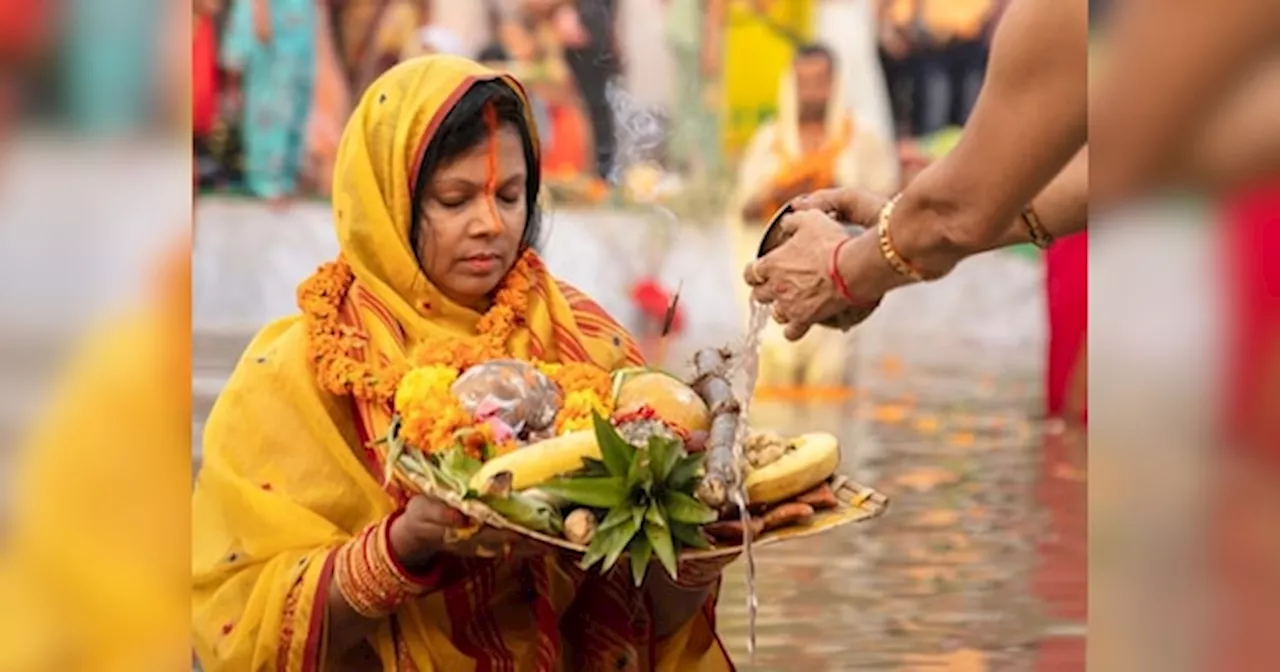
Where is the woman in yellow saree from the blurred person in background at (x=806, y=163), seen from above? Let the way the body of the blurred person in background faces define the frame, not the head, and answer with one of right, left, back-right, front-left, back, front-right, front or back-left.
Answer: front

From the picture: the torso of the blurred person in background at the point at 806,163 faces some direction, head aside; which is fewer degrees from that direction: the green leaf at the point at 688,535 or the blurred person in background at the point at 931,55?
the green leaf

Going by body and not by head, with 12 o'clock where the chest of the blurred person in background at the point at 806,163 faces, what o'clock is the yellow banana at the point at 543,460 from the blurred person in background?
The yellow banana is roughly at 12 o'clock from the blurred person in background.

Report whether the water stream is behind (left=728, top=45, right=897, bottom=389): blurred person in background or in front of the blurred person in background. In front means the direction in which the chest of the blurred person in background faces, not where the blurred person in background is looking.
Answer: in front

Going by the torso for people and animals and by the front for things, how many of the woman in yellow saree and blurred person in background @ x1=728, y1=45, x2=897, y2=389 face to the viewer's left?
0

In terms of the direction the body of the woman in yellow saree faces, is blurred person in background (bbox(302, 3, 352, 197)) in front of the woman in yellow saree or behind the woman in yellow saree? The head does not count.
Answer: behind

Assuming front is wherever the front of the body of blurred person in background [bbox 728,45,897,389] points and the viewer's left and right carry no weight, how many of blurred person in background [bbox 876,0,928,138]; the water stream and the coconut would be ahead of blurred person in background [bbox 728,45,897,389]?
2

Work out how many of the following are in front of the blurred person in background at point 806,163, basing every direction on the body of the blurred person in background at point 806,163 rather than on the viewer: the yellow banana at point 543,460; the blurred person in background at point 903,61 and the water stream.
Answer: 2

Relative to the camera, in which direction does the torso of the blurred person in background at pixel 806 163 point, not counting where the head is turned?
toward the camera

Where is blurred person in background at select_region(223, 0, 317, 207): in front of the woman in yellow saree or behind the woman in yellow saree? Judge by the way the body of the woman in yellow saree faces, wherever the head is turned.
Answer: behind

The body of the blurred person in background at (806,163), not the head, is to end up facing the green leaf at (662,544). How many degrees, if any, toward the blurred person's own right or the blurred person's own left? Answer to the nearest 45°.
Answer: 0° — they already face it

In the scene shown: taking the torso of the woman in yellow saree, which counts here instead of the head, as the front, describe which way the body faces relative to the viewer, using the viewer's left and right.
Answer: facing the viewer and to the right of the viewer

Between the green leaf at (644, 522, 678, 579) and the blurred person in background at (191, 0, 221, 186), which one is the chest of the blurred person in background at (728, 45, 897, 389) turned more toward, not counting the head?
the green leaf
